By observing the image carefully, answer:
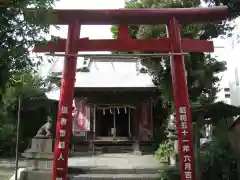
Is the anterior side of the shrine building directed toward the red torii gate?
yes

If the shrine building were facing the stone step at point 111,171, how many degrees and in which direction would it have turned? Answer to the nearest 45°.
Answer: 0° — it already faces it

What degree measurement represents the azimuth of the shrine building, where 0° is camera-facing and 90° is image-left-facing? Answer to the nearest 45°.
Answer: approximately 0°
